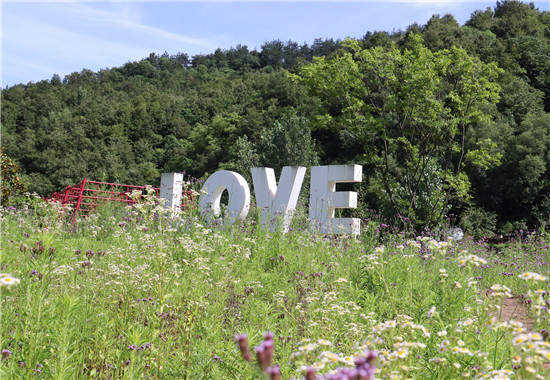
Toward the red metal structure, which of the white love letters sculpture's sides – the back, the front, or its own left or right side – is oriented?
right

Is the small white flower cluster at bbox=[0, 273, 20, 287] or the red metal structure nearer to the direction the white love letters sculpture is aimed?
the small white flower cluster

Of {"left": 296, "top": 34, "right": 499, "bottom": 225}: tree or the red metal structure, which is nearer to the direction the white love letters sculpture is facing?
the red metal structure

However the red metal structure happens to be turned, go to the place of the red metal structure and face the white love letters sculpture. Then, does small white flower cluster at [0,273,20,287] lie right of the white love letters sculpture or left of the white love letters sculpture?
right

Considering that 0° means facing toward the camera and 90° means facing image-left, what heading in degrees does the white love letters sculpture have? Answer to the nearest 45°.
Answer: approximately 45°

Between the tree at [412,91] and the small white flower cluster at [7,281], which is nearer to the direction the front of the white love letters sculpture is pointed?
the small white flower cluster

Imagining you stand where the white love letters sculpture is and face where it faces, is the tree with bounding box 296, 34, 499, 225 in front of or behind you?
behind
